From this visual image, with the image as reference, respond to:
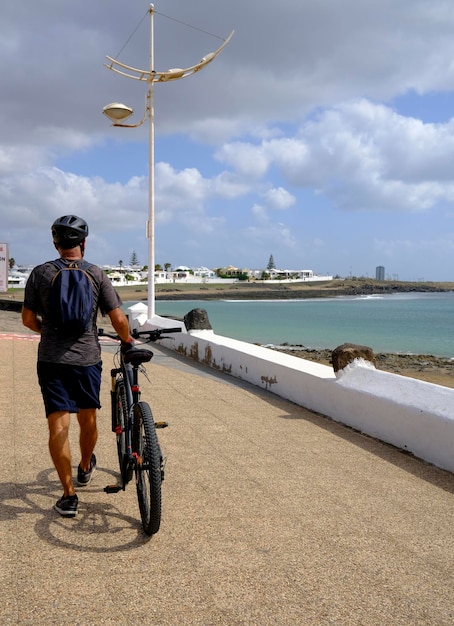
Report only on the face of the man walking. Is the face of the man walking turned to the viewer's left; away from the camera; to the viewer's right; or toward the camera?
away from the camera

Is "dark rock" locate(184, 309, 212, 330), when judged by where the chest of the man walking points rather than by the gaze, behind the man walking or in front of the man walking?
in front

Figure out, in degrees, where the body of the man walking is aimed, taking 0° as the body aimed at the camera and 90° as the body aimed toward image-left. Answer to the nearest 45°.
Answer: approximately 180°

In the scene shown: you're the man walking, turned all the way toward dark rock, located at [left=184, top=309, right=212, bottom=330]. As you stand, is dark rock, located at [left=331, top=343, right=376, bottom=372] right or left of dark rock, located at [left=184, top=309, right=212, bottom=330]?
right

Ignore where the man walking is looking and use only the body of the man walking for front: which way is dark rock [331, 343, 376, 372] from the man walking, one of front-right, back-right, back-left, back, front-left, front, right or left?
front-right
